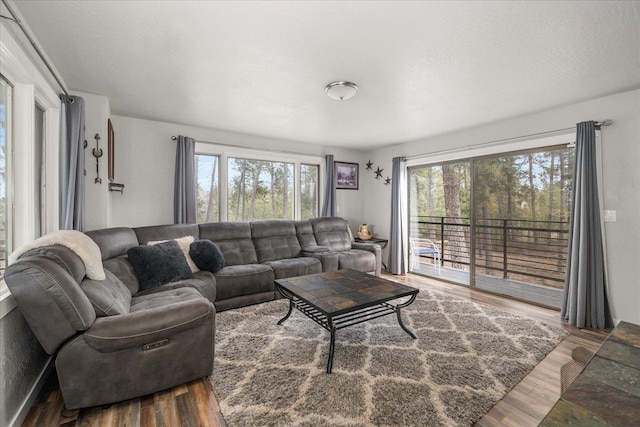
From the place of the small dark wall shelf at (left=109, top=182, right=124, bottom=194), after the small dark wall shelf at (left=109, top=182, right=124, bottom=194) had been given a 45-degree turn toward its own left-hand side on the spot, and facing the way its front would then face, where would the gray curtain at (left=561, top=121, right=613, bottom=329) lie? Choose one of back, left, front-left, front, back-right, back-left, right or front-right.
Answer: front-right

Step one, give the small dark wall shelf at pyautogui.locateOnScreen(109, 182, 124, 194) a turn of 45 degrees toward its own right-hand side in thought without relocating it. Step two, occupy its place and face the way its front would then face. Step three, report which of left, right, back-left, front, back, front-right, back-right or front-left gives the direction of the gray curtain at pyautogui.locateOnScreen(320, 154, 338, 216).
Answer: left

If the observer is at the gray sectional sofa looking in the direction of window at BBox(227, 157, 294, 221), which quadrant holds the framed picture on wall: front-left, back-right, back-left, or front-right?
front-right

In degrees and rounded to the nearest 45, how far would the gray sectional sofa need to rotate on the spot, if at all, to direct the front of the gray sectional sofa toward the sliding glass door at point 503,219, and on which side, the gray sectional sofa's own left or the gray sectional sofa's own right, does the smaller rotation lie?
approximately 45° to the gray sectional sofa's own left

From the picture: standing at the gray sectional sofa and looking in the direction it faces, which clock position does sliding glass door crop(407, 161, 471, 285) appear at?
The sliding glass door is roughly at 10 o'clock from the gray sectional sofa.

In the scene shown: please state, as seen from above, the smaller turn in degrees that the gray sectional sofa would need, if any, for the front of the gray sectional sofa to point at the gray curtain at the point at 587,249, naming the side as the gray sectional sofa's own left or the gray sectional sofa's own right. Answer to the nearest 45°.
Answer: approximately 45° to the gray sectional sofa's own left

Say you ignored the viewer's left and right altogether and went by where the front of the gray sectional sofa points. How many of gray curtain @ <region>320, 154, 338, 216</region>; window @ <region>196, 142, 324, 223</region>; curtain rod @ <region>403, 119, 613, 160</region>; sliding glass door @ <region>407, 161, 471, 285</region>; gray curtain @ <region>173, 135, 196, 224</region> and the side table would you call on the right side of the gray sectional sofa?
0

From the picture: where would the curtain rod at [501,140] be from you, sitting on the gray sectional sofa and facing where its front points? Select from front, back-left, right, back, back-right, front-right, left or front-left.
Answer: front-left

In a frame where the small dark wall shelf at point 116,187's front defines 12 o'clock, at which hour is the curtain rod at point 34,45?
The curtain rod is roughly at 2 o'clock from the small dark wall shelf.

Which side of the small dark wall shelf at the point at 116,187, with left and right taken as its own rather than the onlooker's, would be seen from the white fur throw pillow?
front

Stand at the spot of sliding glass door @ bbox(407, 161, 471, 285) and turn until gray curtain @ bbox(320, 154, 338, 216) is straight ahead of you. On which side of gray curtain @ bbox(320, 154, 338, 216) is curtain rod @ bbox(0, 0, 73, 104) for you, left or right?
left

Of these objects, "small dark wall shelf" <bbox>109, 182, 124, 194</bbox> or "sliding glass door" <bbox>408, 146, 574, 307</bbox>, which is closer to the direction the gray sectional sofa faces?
the sliding glass door

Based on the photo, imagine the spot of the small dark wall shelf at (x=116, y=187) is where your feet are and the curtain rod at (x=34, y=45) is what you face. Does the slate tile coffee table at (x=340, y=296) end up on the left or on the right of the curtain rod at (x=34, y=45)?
left

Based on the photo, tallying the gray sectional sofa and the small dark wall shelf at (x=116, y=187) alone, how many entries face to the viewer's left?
0

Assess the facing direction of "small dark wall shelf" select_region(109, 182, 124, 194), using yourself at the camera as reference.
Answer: facing the viewer and to the right of the viewer

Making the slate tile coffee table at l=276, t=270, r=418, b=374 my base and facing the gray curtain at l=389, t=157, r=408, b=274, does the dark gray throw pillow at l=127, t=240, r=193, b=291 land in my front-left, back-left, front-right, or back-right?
back-left
